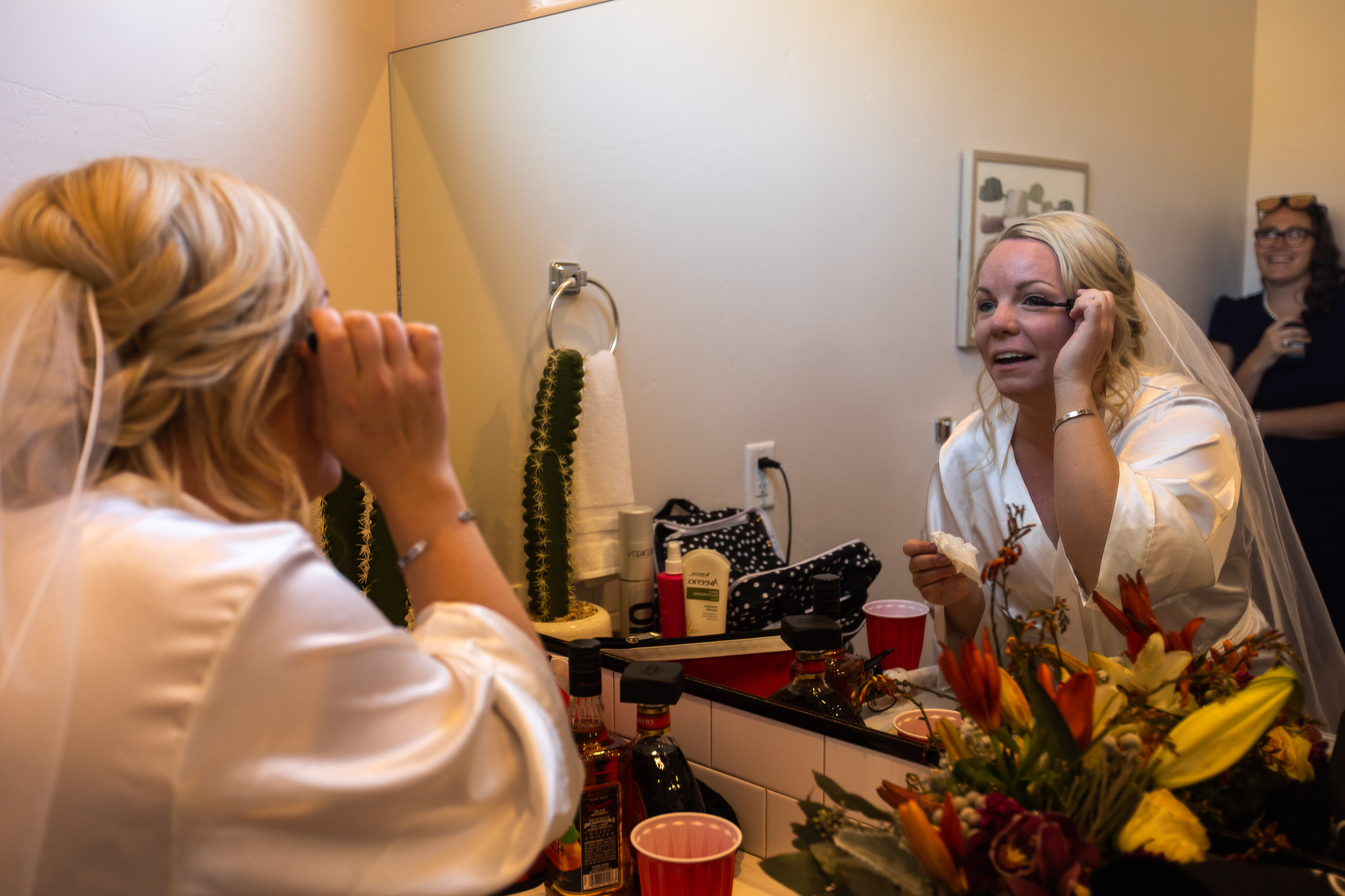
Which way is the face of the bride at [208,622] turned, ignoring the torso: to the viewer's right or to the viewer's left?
to the viewer's right

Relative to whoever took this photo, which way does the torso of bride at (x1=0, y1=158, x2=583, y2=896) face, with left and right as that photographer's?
facing away from the viewer and to the right of the viewer

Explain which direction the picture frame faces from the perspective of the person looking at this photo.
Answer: facing the viewer and to the right of the viewer

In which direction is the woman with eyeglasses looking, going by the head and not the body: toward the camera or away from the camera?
toward the camera
